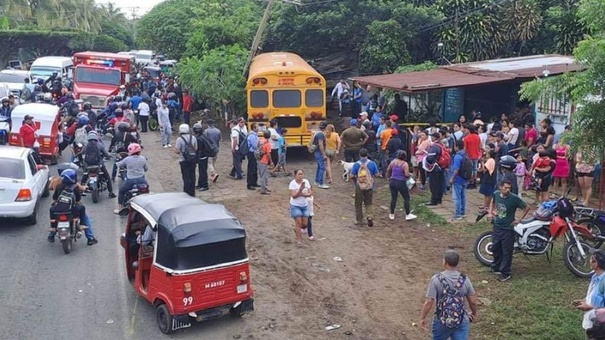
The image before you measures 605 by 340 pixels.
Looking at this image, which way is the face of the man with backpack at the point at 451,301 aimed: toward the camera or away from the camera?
away from the camera

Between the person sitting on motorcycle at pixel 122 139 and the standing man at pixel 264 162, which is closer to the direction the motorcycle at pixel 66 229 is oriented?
the person sitting on motorcycle

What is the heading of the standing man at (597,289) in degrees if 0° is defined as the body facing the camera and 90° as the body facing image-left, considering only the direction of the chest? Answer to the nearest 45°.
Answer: approximately 90°

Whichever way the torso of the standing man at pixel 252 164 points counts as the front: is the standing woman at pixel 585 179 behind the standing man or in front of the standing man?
in front

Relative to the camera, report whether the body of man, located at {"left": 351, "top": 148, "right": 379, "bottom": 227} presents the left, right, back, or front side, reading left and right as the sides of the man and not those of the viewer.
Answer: back

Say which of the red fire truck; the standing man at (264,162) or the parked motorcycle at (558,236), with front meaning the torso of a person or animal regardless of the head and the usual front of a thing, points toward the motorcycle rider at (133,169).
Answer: the red fire truck

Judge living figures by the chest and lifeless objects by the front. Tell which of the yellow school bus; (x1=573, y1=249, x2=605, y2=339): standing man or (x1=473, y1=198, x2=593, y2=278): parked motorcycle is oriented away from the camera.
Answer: the yellow school bus

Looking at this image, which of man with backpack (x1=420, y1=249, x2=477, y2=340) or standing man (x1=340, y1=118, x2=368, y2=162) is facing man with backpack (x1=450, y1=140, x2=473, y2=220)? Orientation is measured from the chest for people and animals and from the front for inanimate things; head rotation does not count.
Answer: man with backpack (x1=420, y1=249, x2=477, y2=340)
